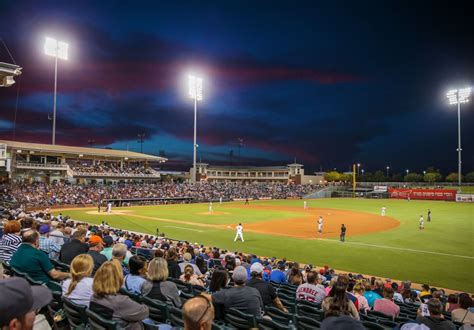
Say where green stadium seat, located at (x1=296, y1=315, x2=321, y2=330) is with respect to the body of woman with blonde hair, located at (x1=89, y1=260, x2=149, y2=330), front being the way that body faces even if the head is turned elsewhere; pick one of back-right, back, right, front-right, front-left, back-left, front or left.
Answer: front-right

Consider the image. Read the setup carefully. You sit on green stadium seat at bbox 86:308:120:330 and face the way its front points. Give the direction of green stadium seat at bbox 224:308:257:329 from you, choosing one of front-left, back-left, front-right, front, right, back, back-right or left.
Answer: front-right

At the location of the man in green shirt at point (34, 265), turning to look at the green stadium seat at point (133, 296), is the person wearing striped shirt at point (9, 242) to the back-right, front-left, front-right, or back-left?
back-left

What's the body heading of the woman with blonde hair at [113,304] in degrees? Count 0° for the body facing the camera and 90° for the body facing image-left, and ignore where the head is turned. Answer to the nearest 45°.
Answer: approximately 225°

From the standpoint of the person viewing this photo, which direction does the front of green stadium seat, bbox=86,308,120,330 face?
facing away from the viewer and to the right of the viewer

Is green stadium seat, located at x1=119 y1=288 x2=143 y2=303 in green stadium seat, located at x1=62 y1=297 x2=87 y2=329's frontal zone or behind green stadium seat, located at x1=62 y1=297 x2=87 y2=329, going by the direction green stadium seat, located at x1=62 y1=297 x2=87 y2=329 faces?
frontal zone

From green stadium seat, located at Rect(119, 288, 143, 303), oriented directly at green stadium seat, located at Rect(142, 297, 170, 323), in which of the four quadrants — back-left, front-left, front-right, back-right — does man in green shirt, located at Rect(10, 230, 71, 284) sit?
back-right

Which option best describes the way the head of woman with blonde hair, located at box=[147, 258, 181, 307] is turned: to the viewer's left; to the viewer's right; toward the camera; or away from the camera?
away from the camera

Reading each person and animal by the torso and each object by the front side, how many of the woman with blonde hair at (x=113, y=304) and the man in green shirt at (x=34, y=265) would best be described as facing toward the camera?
0

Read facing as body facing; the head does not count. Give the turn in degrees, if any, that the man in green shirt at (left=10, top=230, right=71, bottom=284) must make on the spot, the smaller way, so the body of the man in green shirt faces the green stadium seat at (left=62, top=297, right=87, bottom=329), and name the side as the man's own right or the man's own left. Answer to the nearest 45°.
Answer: approximately 135° to the man's own right

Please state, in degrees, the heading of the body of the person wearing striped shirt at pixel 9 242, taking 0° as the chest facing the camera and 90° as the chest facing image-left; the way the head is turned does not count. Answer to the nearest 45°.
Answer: approximately 225°

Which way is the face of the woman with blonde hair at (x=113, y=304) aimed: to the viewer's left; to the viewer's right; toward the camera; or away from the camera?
away from the camera

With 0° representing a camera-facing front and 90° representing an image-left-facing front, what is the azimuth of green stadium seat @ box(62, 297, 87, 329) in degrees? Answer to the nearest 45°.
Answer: approximately 225°

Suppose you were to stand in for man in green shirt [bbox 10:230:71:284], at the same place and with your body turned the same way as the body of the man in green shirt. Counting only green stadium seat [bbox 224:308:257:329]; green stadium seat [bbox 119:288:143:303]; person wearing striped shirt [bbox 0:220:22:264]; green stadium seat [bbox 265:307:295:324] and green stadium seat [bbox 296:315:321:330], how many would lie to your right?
4

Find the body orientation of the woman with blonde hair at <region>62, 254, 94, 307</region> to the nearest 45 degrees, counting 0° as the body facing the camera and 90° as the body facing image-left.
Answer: approximately 225°

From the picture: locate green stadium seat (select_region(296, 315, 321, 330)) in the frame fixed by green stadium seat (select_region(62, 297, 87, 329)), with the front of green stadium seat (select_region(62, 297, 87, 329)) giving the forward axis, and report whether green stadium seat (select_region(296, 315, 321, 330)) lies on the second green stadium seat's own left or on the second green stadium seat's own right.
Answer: on the second green stadium seat's own right

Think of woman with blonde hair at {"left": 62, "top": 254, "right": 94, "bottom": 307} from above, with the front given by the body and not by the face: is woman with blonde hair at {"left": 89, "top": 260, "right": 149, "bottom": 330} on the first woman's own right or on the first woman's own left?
on the first woman's own right
